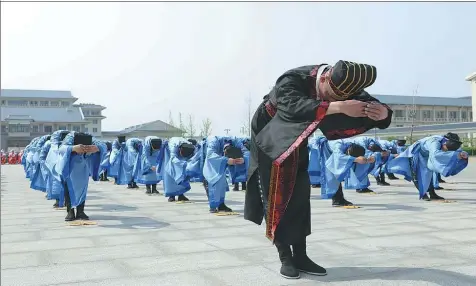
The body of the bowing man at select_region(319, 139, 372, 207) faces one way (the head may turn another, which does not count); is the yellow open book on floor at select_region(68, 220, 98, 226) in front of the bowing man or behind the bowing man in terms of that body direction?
behind

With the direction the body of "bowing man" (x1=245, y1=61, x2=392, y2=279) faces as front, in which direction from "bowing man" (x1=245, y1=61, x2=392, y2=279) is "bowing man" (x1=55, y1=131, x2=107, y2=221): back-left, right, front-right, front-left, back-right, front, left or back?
back

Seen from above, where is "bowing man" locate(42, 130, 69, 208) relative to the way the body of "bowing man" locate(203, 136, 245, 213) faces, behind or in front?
behind

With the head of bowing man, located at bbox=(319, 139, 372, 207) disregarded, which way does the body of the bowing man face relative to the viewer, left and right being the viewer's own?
facing to the right of the viewer
